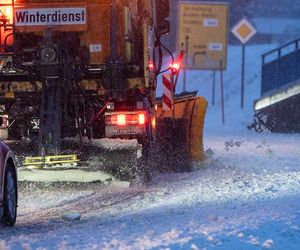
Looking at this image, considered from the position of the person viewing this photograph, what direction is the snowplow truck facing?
facing away from the viewer

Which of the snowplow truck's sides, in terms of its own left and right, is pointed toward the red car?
back

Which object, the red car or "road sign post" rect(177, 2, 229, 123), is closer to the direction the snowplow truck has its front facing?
the road sign post
